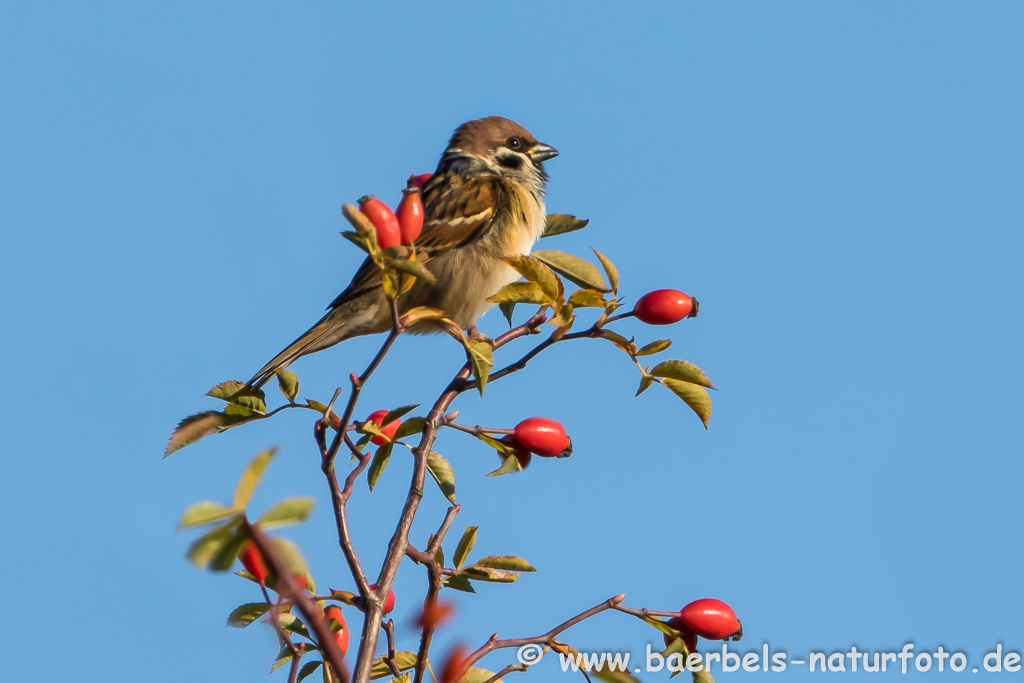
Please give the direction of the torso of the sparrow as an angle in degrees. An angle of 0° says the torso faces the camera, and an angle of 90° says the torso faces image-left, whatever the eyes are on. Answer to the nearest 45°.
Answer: approximately 270°

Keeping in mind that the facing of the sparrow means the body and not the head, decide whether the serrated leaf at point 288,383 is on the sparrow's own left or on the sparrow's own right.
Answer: on the sparrow's own right

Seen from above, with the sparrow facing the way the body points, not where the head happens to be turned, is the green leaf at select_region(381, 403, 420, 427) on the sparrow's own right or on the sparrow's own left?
on the sparrow's own right

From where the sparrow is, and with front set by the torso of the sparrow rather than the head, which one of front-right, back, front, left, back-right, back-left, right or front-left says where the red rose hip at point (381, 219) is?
right
